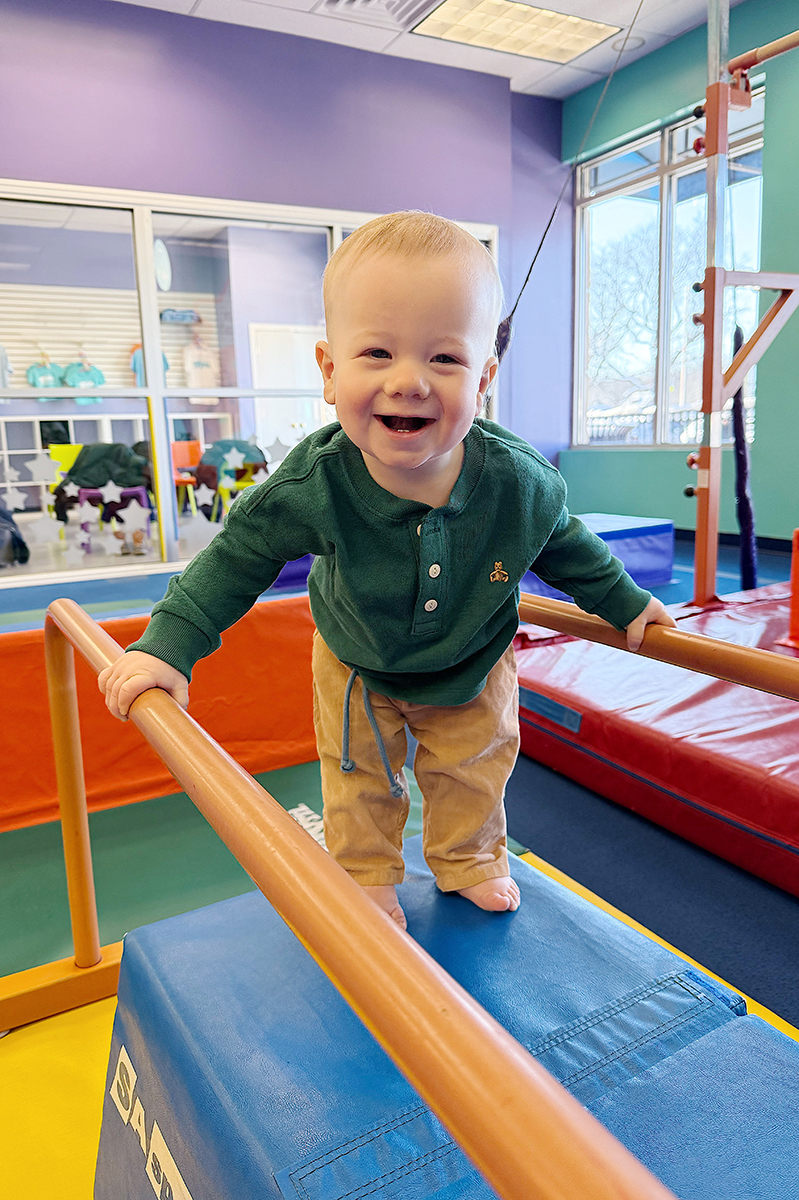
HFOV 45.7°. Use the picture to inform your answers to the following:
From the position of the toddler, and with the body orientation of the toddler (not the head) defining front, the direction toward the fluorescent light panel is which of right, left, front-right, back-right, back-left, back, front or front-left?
back

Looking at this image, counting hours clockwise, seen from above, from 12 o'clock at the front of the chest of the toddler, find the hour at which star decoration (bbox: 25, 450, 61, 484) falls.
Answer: The star decoration is roughly at 5 o'clock from the toddler.

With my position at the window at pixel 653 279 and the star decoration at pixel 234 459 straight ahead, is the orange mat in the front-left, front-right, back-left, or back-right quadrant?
front-left

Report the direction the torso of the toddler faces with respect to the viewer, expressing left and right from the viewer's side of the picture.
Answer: facing the viewer

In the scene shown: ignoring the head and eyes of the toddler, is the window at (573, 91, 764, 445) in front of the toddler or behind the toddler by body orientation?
behind

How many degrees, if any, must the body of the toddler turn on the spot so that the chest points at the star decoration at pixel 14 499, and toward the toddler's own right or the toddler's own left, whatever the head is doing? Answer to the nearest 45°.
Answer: approximately 135° to the toddler's own right

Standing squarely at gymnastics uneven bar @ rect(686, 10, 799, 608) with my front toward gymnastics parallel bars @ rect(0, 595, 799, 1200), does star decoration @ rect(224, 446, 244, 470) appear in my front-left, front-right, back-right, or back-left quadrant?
back-right

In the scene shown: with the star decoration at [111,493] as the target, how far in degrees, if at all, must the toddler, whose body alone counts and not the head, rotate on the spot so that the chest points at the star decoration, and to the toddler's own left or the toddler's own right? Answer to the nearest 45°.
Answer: approximately 180°

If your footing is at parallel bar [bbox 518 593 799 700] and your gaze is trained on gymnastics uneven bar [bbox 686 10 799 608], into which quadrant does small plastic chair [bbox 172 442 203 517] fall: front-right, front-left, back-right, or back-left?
front-left

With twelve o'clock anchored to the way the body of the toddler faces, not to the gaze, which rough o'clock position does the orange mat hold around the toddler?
The orange mat is roughly at 5 o'clock from the toddler.
